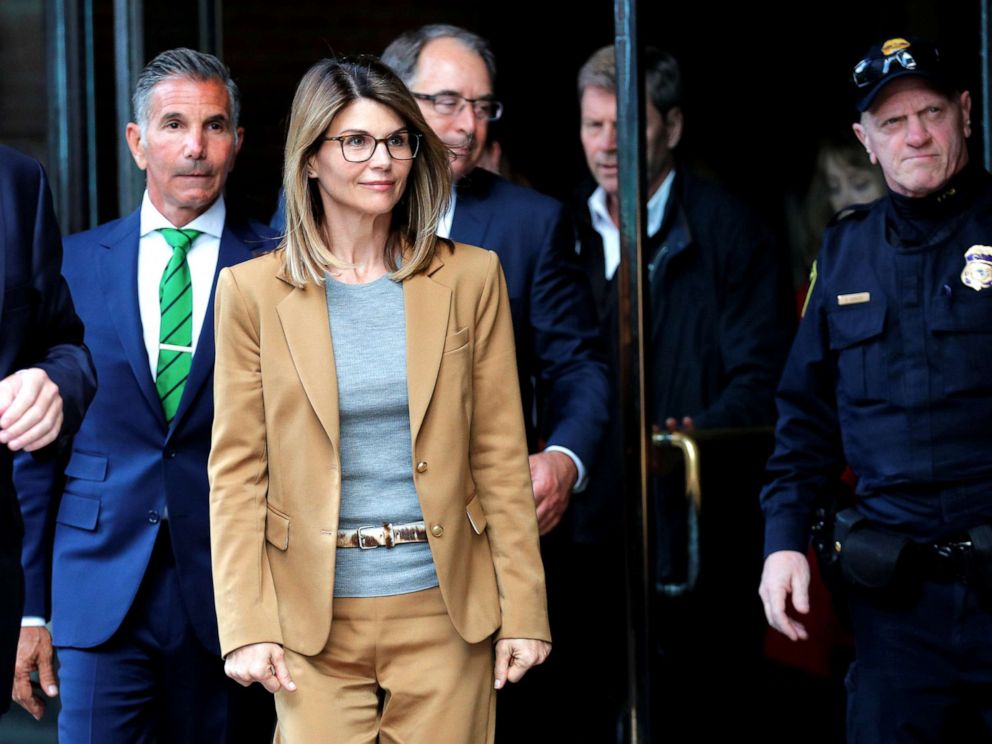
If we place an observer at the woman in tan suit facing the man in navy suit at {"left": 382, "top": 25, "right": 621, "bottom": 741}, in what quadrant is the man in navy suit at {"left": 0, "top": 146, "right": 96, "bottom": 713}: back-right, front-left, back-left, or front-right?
back-left

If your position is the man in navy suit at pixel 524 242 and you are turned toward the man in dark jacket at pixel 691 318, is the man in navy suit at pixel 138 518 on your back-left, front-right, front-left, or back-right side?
back-left

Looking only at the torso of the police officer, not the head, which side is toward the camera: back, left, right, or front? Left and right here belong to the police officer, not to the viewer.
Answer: front

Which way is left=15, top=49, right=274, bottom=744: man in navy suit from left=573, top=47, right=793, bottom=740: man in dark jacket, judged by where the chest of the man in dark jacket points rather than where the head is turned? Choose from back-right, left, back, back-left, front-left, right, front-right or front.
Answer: front

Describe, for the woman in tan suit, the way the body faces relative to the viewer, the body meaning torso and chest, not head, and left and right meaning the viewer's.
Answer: facing the viewer

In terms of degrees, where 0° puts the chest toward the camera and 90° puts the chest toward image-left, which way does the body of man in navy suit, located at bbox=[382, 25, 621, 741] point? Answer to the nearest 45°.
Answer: approximately 0°

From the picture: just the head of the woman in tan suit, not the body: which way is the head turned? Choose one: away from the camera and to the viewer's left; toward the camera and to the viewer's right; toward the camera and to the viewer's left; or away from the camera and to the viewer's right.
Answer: toward the camera and to the viewer's right

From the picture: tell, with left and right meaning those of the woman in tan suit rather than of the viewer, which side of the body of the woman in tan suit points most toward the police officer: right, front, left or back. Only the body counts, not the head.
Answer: left

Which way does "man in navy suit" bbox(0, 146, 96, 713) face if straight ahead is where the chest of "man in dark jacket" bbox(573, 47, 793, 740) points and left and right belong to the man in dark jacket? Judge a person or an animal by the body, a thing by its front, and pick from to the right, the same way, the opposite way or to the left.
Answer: the same way

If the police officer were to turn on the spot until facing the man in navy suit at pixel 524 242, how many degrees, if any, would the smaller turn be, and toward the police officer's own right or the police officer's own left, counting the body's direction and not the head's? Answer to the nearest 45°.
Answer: approximately 90° to the police officer's own right
